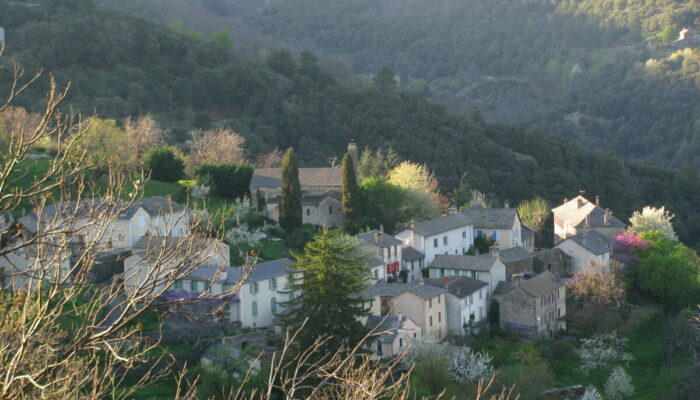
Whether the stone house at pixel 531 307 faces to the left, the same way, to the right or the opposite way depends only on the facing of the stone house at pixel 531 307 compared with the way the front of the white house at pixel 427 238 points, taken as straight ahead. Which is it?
the same way

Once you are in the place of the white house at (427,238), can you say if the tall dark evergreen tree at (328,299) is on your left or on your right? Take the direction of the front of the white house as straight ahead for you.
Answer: on your right

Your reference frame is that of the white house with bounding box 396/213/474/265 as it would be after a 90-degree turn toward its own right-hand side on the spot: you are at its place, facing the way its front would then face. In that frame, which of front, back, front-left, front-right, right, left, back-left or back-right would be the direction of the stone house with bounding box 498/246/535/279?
back-left

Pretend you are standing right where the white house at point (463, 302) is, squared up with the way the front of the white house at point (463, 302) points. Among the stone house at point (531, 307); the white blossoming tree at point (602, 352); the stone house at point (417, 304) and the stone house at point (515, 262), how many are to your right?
1

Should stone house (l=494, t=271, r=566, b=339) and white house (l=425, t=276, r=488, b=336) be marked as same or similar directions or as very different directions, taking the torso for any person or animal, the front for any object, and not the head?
same or similar directions

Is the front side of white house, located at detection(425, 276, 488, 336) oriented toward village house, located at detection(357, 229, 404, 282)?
no

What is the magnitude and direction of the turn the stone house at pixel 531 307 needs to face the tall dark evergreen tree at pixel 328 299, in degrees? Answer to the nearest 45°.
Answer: approximately 90° to its right

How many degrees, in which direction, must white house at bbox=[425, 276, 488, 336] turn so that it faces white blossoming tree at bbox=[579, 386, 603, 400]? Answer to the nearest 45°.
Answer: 0° — it already faces it

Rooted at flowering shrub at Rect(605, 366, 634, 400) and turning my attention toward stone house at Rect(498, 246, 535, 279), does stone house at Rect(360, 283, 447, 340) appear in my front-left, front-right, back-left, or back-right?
front-left

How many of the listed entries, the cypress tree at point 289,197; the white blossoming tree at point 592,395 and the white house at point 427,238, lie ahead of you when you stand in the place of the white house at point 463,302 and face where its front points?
1

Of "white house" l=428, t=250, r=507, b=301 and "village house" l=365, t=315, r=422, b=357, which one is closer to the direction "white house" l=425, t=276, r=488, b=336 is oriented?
the village house

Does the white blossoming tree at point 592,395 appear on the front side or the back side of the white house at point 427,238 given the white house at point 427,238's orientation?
on the front side

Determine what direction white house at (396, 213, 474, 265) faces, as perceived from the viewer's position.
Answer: facing the viewer and to the right of the viewer

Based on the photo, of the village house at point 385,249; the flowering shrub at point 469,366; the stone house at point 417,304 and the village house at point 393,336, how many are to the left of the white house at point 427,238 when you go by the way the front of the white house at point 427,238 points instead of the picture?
0

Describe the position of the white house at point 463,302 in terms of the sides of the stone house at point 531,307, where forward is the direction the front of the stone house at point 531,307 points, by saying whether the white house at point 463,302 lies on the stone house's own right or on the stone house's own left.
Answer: on the stone house's own right

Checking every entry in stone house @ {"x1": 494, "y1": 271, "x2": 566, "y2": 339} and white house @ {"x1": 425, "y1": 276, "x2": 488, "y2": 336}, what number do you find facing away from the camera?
0

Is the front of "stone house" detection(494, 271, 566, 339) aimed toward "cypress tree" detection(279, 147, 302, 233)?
no

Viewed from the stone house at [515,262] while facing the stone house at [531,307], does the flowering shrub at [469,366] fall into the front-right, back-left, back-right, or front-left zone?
front-right

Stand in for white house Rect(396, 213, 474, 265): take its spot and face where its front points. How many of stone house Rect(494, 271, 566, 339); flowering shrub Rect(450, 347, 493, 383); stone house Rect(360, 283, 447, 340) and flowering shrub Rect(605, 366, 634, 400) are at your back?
0
